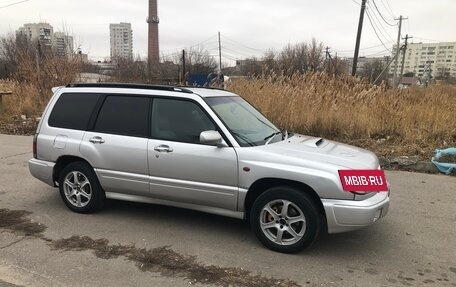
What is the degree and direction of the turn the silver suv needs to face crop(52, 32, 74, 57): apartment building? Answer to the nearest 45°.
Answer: approximately 180°

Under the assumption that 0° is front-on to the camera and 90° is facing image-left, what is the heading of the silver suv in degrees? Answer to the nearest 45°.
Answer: approximately 315°
